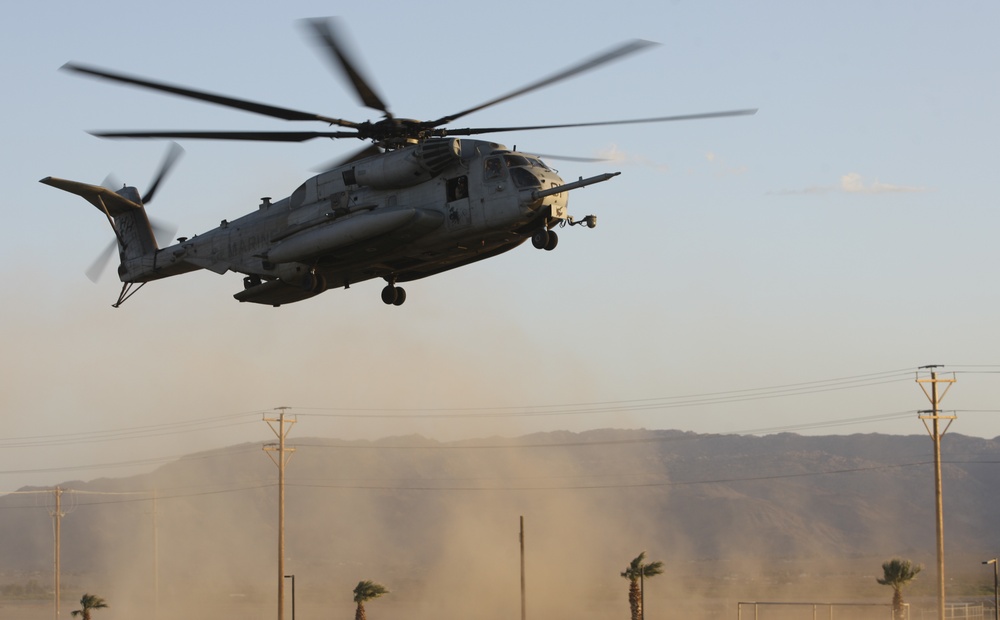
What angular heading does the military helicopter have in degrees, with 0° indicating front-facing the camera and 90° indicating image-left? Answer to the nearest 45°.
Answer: approximately 315°
